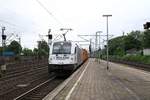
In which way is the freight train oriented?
toward the camera
